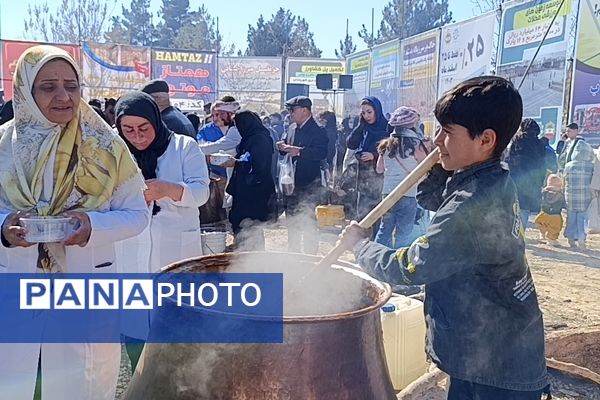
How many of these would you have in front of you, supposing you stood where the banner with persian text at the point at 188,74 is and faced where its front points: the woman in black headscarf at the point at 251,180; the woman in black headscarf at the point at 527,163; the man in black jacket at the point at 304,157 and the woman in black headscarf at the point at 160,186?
4

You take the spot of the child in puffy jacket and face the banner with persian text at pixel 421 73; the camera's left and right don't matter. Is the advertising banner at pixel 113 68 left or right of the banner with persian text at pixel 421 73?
left

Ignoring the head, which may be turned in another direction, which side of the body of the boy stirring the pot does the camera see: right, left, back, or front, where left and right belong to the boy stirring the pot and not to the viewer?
left

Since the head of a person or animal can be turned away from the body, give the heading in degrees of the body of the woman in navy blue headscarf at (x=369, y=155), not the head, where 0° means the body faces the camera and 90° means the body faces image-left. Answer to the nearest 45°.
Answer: approximately 45°

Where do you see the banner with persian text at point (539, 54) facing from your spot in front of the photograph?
facing the viewer and to the left of the viewer

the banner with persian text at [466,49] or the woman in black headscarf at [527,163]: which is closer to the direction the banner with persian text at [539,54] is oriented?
the woman in black headscarf

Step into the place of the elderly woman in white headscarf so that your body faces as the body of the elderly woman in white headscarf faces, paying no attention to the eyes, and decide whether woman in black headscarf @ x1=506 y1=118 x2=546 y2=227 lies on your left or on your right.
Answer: on your left

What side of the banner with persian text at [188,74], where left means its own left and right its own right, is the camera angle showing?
front

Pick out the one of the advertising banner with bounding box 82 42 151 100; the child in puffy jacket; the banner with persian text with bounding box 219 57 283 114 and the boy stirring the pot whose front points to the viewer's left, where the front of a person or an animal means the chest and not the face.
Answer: the boy stirring the pot

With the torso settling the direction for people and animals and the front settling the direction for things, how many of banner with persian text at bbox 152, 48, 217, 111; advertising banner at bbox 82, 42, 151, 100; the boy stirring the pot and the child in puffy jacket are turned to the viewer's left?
1

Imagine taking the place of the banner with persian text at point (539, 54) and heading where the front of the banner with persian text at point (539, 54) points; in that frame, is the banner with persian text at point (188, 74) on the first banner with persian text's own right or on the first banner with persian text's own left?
on the first banner with persian text's own right

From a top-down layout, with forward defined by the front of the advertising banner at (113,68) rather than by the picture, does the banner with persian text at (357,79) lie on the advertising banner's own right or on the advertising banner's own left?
on the advertising banner's own left

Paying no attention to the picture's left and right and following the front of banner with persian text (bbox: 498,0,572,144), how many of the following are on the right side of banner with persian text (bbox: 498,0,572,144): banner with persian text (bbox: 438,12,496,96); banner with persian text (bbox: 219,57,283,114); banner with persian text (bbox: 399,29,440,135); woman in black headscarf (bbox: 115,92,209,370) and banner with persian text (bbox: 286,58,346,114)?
4

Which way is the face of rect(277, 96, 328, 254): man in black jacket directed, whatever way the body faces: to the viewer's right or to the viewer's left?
to the viewer's left
